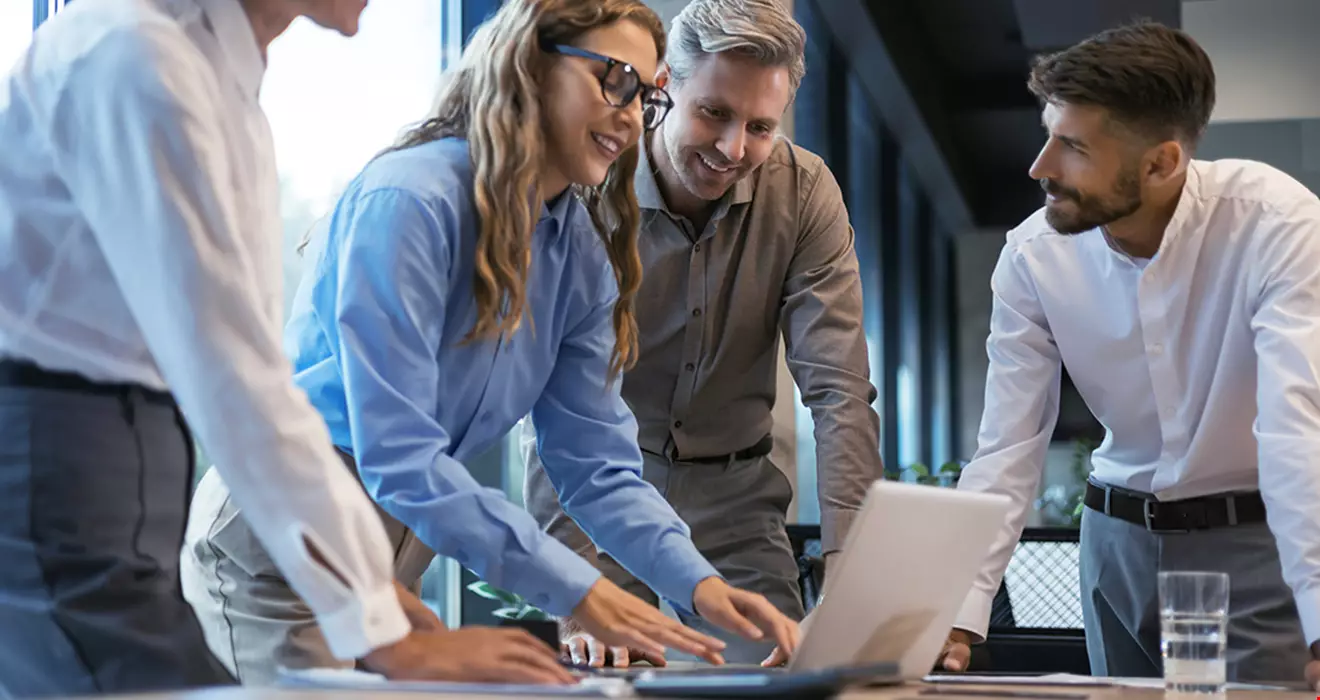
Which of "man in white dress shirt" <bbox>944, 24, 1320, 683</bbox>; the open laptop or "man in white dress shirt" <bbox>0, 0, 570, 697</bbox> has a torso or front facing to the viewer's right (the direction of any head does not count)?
"man in white dress shirt" <bbox>0, 0, 570, 697</bbox>

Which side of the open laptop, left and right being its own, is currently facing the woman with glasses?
front

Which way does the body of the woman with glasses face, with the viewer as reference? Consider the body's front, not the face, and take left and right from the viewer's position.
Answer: facing the viewer and to the right of the viewer

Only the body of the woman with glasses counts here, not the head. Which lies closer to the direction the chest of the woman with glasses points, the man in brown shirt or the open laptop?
the open laptop

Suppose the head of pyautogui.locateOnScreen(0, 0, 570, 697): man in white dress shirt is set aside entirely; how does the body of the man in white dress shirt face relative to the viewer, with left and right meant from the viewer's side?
facing to the right of the viewer

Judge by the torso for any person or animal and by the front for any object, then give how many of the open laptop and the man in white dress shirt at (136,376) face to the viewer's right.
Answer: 1

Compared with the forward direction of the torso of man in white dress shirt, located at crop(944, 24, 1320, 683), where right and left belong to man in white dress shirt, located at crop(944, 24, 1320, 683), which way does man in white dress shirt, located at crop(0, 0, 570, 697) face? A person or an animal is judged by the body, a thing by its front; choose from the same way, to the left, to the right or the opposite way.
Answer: the opposite way

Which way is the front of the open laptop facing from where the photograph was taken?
facing away from the viewer and to the left of the viewer

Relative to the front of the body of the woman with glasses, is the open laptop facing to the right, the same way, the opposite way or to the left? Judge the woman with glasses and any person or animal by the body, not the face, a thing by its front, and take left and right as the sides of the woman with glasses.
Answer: the opposite way

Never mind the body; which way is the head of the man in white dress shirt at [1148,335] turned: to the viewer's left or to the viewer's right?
to the viewer's left

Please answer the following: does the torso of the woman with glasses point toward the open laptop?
yes
